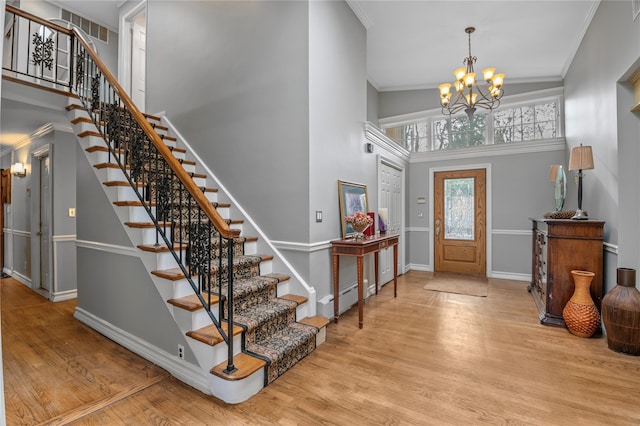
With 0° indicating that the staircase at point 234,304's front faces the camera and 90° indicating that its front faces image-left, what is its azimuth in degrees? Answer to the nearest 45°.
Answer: approximately 315°

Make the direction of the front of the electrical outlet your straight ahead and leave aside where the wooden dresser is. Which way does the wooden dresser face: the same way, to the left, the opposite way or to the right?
to the right

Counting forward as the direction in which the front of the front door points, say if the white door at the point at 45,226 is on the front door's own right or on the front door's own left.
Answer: on the front door's own right

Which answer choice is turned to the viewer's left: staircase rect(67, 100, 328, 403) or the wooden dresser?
the wooden dresser

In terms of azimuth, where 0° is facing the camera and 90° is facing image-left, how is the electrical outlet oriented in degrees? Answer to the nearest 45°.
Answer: approximately 45°

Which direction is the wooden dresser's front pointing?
to the viewer's left

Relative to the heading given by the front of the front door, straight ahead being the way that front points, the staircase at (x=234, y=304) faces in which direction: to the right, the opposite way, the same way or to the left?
to the left

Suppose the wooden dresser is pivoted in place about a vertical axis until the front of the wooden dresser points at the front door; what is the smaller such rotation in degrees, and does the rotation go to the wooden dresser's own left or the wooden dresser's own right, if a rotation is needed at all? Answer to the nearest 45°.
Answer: approximately 45° to the wooden dresser's own right

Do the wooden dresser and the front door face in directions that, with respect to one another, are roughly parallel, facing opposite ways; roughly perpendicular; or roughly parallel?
roughly perpendicular

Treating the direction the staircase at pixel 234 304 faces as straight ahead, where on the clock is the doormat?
The doormat is roughly at 10 o'clock from the staircase.

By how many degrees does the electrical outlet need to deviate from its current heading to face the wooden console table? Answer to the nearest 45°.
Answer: approximately 135° to its left
